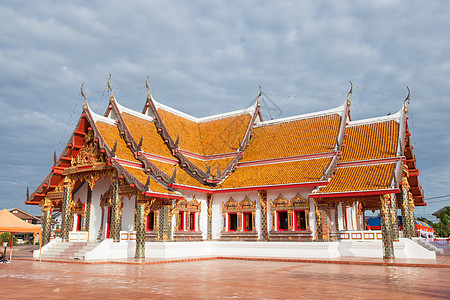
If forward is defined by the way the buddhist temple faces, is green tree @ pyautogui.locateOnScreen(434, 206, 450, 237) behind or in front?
behind

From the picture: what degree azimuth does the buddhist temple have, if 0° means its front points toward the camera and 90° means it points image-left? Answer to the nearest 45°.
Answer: approximately 45°
